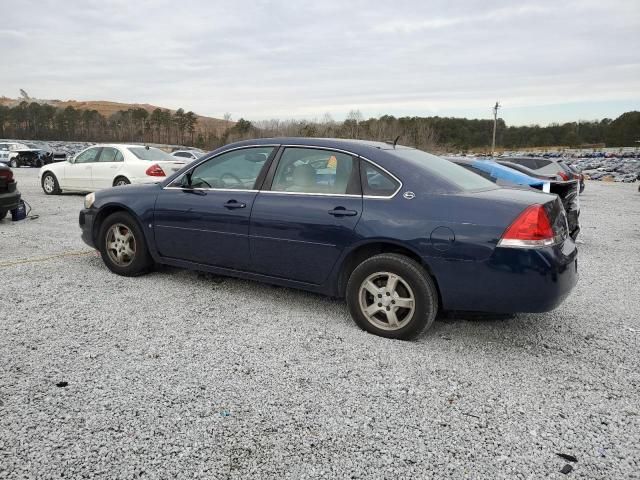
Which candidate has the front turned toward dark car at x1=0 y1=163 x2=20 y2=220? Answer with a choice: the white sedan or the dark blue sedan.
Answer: the dark blue sedan

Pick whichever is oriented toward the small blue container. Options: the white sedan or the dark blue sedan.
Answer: the dark blue sedan

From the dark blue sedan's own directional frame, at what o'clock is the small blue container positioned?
The small blue container is roughly at 12 o'clock from the dark blue sedan.

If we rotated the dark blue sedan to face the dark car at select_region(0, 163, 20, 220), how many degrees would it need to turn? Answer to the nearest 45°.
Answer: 0° — it already faces it

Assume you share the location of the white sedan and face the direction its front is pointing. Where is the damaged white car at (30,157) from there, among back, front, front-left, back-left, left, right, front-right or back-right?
front-right

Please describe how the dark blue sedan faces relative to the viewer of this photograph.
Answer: facing away from the viewer and to the left of the viewer

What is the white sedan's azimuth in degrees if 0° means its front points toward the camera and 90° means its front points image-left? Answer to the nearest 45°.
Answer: approximately 135°

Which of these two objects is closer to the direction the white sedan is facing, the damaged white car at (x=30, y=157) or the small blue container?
the damaged white car

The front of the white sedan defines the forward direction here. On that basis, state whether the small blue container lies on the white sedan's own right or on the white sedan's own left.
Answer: on the white sedan's own left

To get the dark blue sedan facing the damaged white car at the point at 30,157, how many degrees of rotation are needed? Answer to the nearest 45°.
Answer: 0° — it already faces it
